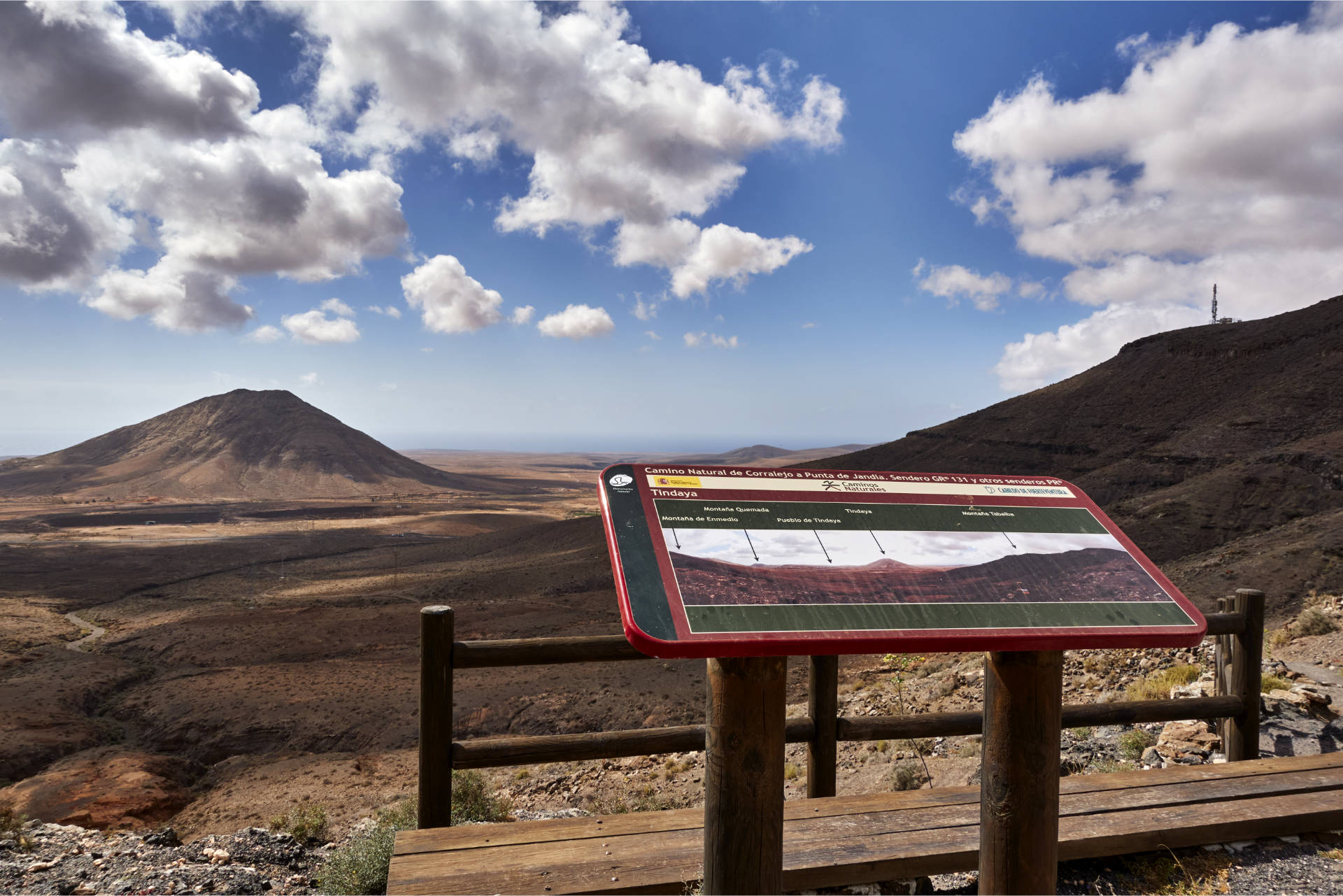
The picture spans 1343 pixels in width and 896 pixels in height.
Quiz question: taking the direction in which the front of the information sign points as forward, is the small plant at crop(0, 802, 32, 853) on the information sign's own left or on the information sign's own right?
on the information sign's own right

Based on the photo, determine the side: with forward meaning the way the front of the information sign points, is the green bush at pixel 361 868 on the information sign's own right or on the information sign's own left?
on the information sign's own right

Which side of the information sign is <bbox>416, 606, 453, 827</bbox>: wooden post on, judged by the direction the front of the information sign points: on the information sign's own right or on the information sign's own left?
on the information sign's own right

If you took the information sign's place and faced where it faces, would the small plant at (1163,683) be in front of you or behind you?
behind

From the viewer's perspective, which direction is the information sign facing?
toward the camera

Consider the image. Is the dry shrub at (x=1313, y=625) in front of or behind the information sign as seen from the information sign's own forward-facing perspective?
behind

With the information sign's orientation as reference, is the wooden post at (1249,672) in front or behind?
behind

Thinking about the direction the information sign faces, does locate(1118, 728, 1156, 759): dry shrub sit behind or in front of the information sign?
behind

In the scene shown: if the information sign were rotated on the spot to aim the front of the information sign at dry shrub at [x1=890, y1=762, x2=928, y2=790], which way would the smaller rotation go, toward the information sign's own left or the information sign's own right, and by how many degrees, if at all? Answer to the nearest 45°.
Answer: approximately 180°

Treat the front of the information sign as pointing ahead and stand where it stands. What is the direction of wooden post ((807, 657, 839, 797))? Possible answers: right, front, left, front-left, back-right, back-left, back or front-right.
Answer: back

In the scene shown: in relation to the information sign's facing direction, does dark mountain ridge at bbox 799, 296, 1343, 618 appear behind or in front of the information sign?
behind

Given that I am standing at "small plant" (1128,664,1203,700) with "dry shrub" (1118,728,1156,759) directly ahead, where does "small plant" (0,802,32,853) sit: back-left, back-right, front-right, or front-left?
front-right

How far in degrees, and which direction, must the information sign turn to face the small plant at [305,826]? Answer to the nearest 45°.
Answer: approximately 135° to its right

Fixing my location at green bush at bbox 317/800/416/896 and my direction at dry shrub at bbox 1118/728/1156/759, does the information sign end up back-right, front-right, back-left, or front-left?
front-right
